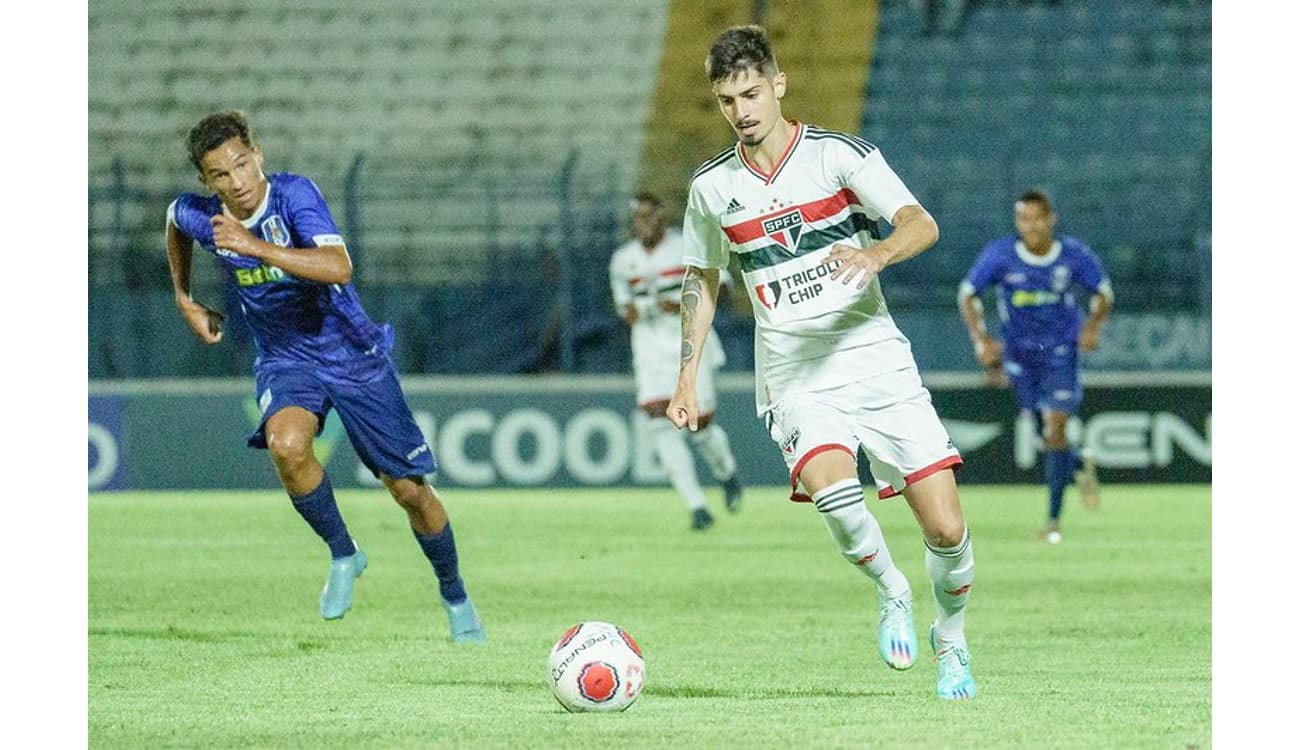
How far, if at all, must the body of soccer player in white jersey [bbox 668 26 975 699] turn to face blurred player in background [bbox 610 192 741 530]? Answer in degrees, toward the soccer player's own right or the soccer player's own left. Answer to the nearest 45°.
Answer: approximately 180°

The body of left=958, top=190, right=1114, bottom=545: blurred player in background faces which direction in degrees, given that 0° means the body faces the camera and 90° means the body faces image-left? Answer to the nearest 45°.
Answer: approximately 0°

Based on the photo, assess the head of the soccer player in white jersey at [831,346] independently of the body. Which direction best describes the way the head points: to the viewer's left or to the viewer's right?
to the viewer's left

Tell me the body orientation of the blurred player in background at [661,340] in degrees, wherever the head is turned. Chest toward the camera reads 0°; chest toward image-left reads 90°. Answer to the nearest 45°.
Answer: approximately 0°

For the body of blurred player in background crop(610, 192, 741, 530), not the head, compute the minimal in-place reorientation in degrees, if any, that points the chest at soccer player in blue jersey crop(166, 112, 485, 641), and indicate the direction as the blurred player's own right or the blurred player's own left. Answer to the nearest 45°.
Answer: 0° — they already face them

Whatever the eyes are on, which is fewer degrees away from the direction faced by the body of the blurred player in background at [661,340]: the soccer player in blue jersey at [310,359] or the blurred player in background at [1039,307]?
the soccer player in blue jersey

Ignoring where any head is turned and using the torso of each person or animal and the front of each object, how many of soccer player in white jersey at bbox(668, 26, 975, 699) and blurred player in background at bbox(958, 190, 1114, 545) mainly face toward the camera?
2

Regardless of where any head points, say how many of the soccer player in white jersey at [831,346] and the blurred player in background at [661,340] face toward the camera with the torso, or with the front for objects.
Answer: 2
